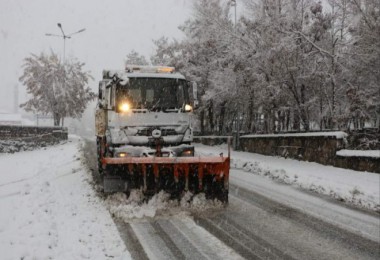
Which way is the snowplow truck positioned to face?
toward the camera

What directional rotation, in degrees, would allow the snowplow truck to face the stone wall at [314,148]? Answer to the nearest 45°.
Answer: approximately 135° to its left

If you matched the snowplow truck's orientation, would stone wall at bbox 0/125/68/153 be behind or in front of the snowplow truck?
behind
